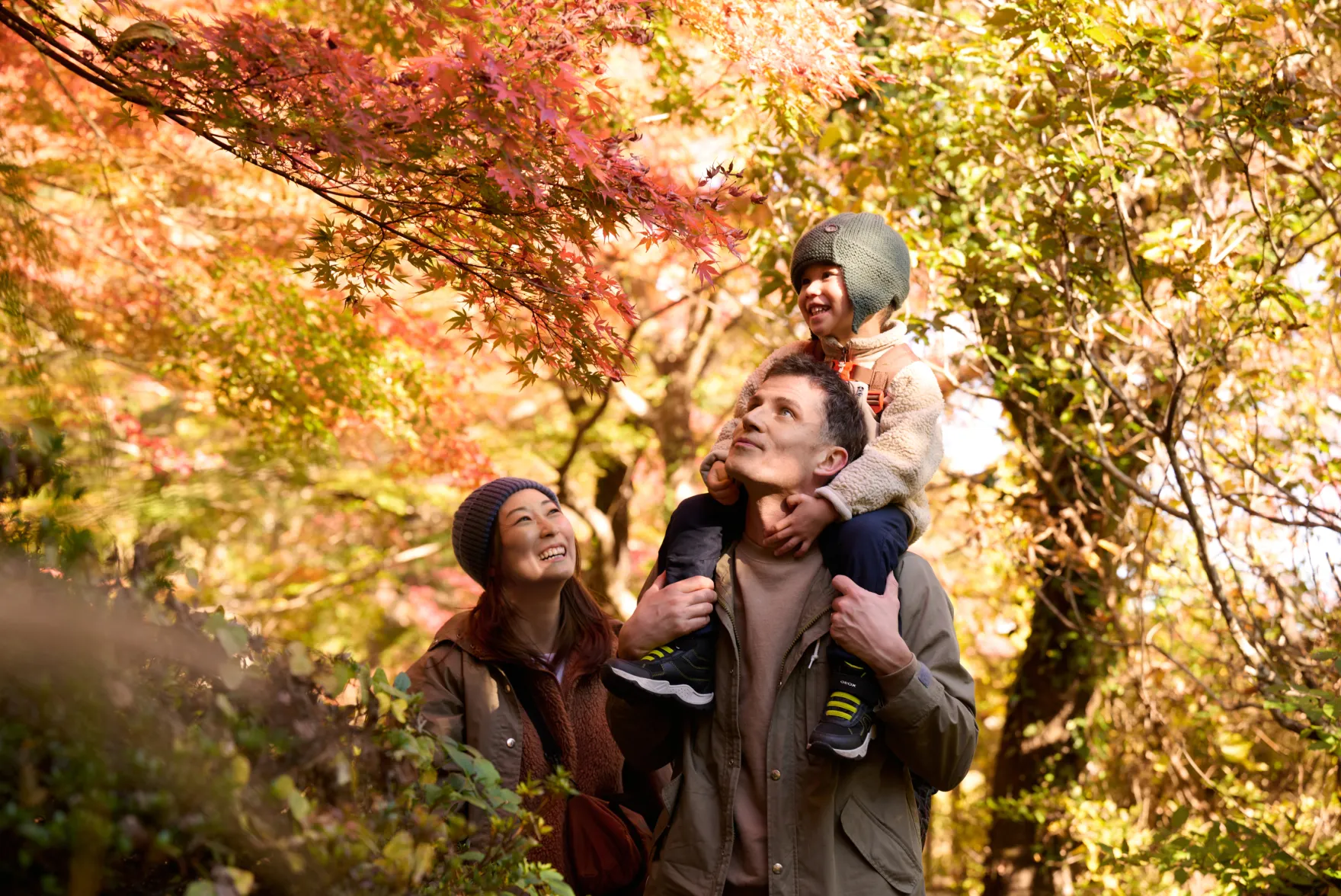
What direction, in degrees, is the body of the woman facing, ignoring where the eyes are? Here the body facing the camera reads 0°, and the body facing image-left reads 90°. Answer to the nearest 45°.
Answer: approximately 315°

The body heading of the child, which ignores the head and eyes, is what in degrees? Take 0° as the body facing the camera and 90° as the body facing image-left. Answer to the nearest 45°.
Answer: approximately 45°

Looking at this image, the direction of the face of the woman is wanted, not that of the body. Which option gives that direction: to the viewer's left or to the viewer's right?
to the viewer's right

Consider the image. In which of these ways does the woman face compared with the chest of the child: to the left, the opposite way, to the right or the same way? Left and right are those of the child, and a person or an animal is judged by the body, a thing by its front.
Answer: to the left
